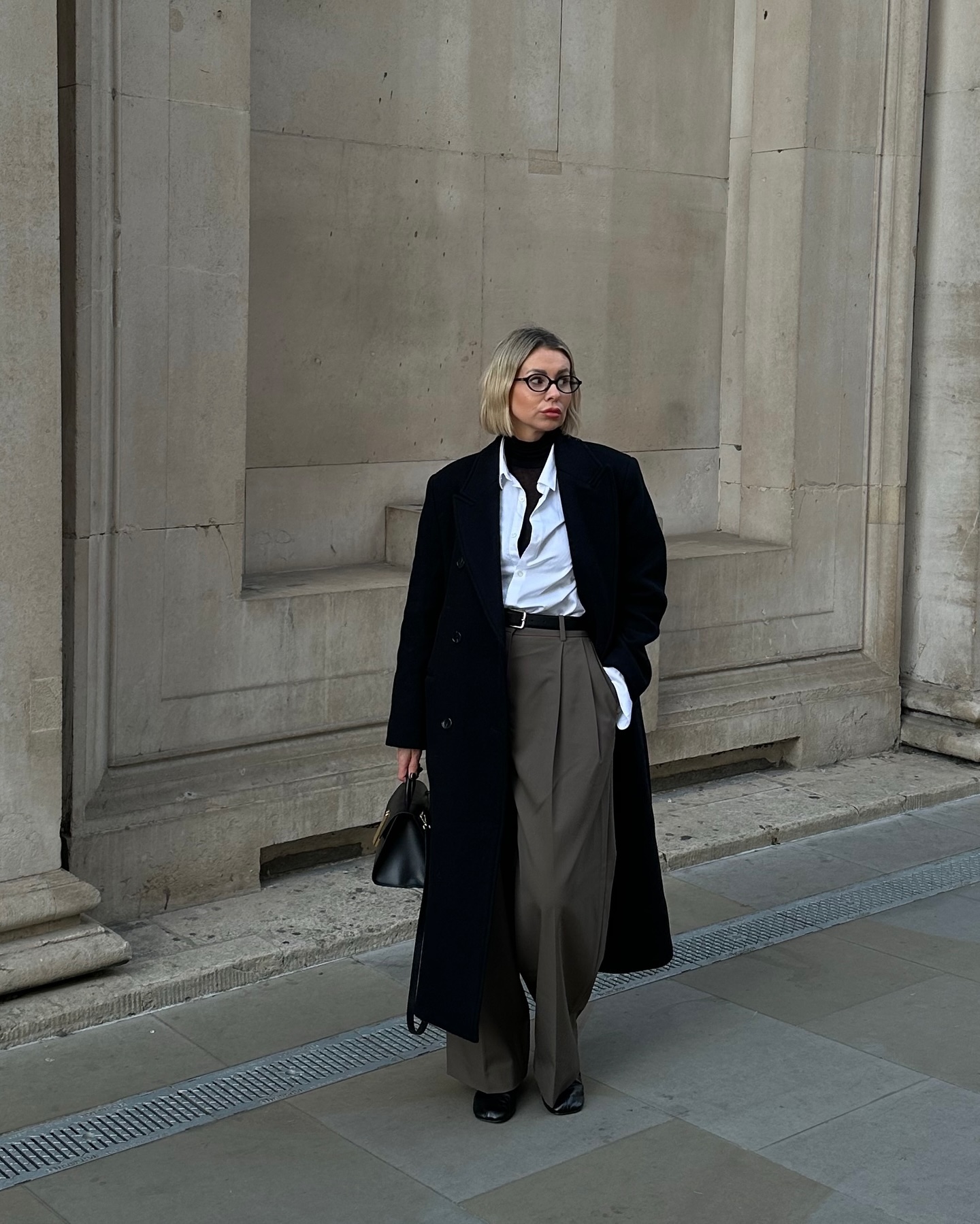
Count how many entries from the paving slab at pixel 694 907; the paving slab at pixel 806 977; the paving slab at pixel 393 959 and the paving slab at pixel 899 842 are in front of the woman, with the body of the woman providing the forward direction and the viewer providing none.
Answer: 0

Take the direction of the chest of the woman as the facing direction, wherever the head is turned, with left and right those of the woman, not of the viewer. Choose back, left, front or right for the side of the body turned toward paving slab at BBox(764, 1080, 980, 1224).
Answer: left

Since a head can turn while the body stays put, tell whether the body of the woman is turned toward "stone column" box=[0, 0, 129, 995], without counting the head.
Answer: no

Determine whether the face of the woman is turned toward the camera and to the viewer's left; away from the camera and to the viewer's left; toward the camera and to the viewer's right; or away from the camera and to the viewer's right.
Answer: toward the camera and to the viewer's right

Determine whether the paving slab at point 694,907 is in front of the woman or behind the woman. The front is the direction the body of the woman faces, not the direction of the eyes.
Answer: behind

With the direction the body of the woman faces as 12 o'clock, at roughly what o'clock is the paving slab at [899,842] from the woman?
The paving slab is roughly at 7 o'clock from the woman.

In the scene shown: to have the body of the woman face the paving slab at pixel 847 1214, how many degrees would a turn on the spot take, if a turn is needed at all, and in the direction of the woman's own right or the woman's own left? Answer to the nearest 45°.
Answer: approximately 45° to the woman's own left

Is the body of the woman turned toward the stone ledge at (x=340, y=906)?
no

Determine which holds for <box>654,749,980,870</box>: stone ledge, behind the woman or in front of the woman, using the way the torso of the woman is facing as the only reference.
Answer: behind

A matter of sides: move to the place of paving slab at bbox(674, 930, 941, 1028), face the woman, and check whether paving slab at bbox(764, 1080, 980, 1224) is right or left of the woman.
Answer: left

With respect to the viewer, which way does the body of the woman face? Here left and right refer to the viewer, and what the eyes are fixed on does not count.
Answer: facing the viewer
